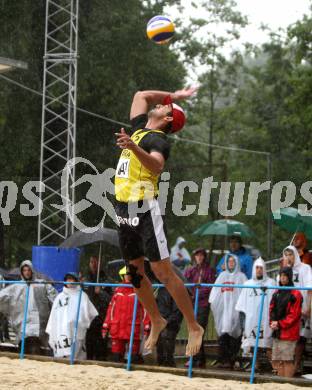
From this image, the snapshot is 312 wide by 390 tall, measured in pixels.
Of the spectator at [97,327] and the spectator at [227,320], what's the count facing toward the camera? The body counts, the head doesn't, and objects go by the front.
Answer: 2

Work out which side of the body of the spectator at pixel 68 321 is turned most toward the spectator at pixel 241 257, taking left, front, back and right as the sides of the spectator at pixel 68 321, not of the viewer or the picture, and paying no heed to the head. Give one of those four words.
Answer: left

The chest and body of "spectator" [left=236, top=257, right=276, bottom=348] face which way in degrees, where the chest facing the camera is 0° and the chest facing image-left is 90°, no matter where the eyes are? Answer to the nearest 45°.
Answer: approximately 0°

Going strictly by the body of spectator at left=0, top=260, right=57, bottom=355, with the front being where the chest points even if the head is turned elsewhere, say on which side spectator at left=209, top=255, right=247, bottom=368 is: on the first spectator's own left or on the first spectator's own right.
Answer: on the first spectator's own left

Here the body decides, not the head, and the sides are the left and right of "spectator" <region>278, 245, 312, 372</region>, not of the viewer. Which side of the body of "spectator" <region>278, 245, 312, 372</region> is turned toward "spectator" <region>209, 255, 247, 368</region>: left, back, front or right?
right

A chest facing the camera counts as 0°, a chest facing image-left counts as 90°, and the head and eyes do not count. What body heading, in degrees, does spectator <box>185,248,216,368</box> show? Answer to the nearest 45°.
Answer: approximately 0°

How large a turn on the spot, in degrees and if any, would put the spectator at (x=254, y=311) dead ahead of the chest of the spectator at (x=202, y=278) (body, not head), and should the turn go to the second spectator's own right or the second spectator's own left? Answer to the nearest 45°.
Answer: approximately 45° to the second spectator's own left

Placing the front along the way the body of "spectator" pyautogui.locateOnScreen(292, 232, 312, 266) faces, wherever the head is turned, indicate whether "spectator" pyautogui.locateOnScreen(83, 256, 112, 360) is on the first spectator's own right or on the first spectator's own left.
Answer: on the first spectator's own right

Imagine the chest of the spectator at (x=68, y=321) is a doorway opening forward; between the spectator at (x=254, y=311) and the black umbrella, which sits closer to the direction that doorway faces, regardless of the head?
the spectator
